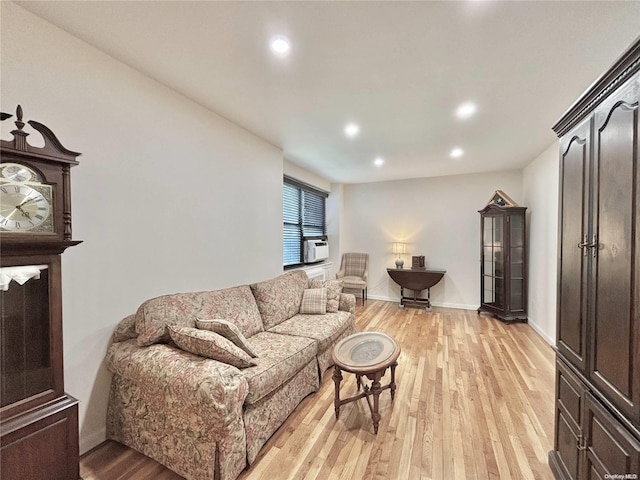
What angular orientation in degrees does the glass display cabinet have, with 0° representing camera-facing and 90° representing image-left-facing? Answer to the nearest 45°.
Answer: approximately 45°

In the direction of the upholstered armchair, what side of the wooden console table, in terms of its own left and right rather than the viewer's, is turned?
right

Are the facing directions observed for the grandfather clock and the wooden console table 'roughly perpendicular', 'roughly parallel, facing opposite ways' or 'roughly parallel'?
roughly perpendicular

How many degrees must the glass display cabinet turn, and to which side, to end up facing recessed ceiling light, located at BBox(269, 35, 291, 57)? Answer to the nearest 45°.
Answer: approximately 45° to its left

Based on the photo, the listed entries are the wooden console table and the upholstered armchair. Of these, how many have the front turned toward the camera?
2

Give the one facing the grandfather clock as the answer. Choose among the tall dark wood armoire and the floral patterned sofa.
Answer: the tall dark wood armoire

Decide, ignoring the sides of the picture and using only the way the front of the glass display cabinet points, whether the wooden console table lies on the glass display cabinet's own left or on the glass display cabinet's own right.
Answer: on the glass display cabinet's own right

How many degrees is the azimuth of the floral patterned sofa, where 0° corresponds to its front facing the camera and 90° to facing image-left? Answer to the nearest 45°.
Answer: approximately 315°

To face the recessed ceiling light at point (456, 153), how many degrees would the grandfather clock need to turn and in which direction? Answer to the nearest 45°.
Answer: approximately 45° to its left

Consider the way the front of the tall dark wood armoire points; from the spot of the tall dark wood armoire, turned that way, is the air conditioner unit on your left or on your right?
on your right

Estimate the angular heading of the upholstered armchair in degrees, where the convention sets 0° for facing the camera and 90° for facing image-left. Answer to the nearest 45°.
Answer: approximately 0°

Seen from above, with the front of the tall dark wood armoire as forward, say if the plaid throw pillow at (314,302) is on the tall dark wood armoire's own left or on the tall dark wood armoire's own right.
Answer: on the tall dark wood armoire's own right

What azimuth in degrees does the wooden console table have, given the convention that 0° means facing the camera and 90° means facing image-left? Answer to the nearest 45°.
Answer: approximately 0°

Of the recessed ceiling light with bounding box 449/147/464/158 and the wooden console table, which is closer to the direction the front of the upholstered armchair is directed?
the recessed ceiling light
